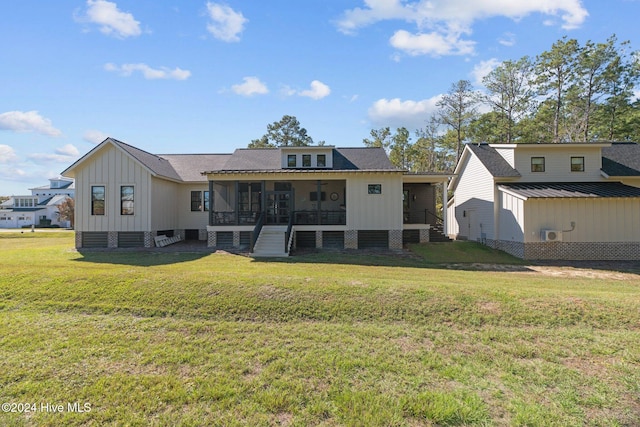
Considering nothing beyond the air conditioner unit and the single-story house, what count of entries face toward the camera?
2

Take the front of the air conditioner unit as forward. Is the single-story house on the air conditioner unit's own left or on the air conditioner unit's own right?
on the air conditioner unit's own right

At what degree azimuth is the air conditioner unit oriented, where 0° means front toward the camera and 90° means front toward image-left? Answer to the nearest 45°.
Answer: approximately 0°

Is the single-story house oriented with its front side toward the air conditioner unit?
no
